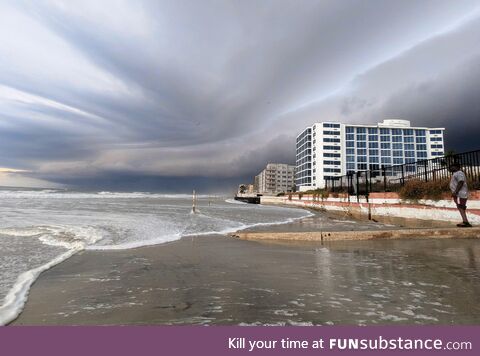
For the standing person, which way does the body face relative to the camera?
to the viewer's left

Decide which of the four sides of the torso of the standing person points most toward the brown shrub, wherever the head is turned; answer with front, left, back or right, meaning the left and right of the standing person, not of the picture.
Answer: right

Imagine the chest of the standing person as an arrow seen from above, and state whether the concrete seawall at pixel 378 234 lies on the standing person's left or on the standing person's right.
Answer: on the standing person's left

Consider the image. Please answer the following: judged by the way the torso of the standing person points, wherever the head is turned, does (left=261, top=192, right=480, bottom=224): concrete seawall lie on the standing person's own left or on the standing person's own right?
on the standing person's own right
